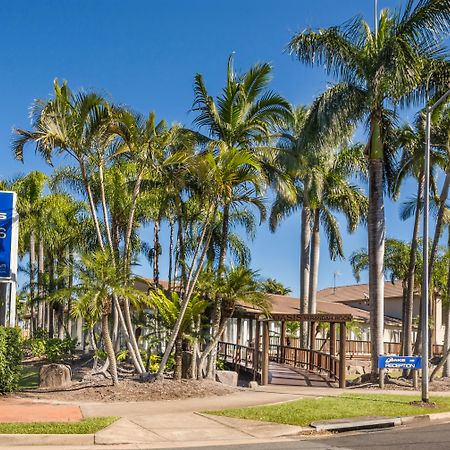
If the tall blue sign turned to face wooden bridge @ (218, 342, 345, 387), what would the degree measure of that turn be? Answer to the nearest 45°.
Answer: approximately 135° to its left

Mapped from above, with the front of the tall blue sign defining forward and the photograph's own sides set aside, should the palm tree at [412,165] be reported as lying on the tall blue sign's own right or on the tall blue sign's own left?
on the tall blue sign's own left

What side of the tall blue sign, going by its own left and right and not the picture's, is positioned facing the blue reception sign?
left

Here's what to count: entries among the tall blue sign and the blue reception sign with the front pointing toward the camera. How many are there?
2

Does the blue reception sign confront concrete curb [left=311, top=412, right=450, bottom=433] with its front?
yes

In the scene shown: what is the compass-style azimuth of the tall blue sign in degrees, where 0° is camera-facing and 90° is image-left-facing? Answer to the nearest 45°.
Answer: approximately 0°

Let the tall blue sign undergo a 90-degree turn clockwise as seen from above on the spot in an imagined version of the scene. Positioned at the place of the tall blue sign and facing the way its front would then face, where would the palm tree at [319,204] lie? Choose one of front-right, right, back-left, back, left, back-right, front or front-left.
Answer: back-right

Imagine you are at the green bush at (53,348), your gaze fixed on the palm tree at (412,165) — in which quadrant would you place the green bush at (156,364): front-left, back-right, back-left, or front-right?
front-right

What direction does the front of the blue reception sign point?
toward the camera

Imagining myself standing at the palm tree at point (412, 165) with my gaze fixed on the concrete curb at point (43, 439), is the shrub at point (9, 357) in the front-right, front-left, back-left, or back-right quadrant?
front-right

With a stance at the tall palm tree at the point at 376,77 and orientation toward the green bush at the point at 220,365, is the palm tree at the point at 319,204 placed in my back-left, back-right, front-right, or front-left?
front-right
